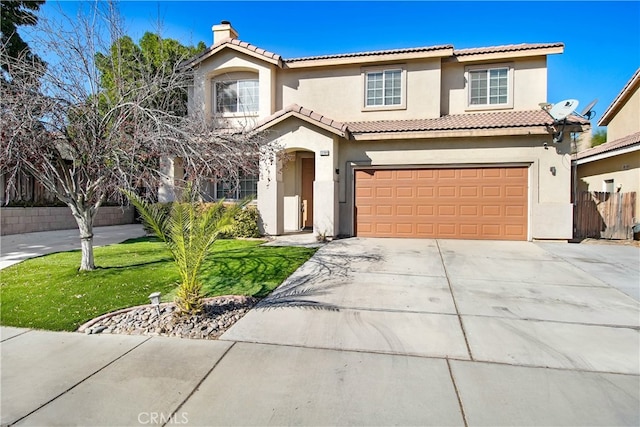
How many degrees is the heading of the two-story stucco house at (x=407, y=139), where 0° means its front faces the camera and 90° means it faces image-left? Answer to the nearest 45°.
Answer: approximately 0°

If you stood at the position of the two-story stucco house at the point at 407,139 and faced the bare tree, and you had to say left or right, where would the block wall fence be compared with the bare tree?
right

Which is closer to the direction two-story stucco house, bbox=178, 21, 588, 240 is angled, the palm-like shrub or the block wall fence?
the palm-like shrub

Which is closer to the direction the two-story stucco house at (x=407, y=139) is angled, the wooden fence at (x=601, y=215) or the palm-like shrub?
the palm-like shrub

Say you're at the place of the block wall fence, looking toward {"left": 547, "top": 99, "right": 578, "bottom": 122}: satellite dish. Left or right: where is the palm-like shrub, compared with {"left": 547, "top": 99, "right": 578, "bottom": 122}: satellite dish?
right

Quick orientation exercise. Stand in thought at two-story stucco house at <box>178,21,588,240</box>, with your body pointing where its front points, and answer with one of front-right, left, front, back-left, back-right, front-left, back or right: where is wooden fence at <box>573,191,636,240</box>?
left

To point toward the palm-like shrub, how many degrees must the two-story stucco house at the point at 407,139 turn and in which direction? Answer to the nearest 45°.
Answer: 0° — it already faces it

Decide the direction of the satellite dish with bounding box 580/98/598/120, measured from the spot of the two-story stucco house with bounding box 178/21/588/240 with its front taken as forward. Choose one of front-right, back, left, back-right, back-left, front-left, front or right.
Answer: left

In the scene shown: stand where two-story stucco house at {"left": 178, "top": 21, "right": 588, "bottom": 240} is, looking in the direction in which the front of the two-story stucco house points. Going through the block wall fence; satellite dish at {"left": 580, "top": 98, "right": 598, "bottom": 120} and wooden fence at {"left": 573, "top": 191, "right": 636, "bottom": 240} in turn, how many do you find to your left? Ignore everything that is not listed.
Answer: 2

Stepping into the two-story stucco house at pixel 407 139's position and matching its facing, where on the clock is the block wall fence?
The block wall fence is roughly at 3 o'clock from the two-story stucco house.

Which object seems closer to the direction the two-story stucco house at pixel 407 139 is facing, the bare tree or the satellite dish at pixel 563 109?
the bare tree

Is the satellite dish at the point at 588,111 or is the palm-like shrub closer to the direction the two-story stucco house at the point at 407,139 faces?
the palm-like shrub

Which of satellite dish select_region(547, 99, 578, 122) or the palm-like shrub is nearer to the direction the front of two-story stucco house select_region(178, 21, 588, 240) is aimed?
the palm-like shrub

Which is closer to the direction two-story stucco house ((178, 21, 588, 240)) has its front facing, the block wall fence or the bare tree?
the bare tree
